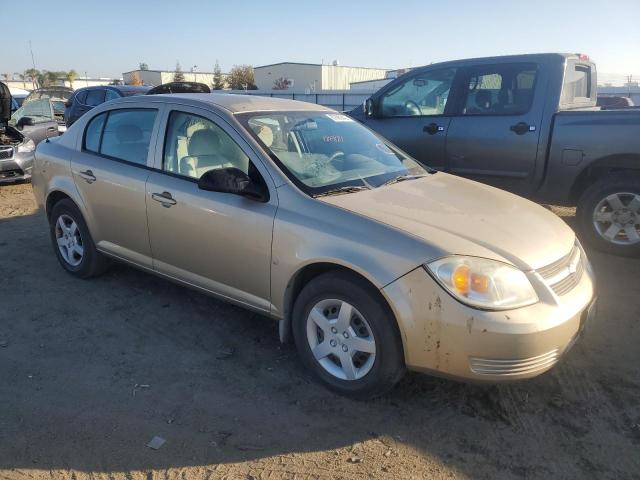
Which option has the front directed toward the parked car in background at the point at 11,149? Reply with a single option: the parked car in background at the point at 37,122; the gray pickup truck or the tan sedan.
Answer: the gray pickup truck

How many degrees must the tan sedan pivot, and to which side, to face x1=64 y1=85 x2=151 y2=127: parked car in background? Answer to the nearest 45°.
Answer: approximately 180°

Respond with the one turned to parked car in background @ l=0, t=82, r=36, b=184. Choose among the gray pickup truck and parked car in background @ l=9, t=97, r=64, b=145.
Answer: the gray pickup truck

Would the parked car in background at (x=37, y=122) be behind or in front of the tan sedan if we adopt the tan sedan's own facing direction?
behind

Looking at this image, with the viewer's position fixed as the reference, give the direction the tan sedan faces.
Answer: facing the viewer and to the right of the viewer

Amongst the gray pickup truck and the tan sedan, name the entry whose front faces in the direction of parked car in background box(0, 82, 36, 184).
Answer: the gray pickup truck

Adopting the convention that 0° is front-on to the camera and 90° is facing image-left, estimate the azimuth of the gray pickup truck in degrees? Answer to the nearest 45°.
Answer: approximately 90°

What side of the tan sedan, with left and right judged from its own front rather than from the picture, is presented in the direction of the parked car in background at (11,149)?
back

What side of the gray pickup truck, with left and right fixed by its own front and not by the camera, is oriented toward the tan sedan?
left

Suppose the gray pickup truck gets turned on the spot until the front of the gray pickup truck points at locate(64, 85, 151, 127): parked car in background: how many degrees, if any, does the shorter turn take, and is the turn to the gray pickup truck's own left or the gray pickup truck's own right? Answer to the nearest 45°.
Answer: approximately 45° to the gray pickup truck's own right

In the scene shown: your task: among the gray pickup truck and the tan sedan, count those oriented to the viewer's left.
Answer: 1
